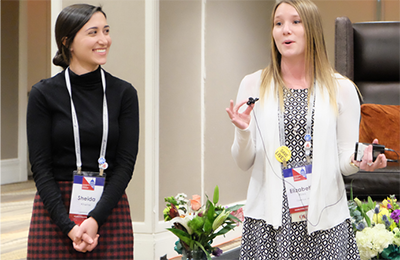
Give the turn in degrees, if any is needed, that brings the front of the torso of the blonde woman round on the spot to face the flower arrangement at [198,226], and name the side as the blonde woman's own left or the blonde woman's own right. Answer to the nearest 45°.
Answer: approximately 135° to the blonde woman's own right

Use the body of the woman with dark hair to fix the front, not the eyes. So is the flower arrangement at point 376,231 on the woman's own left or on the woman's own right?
on the woman's own left

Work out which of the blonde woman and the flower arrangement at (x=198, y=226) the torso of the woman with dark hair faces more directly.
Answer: the blonde woman

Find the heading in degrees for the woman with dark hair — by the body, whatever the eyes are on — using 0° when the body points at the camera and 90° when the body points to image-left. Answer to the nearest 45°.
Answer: approximately 0°

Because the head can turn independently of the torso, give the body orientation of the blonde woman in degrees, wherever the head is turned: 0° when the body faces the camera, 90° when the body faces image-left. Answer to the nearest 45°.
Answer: approximately 0°

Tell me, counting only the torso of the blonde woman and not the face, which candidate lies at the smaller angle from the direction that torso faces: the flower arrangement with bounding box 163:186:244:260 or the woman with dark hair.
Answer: the woman with dark hair

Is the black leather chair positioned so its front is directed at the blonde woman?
yes
